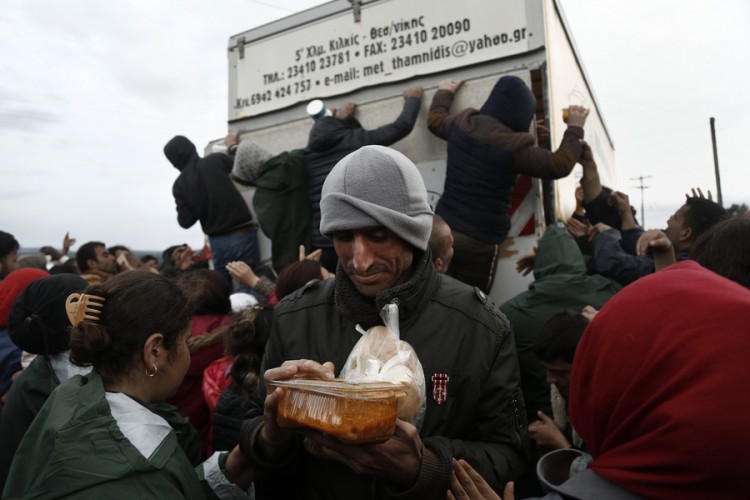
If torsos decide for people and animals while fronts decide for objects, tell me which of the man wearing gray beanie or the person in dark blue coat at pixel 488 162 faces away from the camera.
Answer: the person in dark blue coat

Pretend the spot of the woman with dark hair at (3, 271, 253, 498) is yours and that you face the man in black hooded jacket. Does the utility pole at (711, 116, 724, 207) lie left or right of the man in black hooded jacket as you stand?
right

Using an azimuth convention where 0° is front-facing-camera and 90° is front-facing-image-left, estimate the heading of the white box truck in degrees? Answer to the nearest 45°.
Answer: approximately 225°

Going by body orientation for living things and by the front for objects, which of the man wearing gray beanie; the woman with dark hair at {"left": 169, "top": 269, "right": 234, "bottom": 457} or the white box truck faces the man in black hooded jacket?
the woman with dark hair

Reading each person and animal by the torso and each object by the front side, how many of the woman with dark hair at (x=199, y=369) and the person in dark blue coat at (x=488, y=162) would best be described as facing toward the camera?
0

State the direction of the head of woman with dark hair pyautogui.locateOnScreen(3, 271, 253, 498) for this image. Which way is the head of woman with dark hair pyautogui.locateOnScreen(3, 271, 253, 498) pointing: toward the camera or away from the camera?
away from the camera

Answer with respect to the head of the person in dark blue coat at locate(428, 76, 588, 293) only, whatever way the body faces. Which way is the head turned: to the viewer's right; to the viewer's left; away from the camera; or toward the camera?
away from the camera

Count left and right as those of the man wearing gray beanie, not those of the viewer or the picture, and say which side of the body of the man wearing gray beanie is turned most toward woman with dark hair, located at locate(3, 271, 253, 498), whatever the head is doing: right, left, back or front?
right

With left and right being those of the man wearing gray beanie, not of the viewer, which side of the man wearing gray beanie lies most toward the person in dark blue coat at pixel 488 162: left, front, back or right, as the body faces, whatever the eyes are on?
back

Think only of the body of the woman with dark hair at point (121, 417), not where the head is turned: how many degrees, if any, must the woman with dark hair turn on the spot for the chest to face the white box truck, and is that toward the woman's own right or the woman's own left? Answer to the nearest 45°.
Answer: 0° — they already face it

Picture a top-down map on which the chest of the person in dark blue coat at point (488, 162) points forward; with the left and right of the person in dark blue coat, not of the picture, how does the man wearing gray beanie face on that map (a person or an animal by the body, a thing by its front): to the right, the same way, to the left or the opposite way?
the opposite way

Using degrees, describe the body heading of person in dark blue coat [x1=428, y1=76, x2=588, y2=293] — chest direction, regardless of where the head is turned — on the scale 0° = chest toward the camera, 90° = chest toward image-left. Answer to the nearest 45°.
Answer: approximately 180°

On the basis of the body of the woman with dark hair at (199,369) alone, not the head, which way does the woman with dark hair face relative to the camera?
away from the camera
